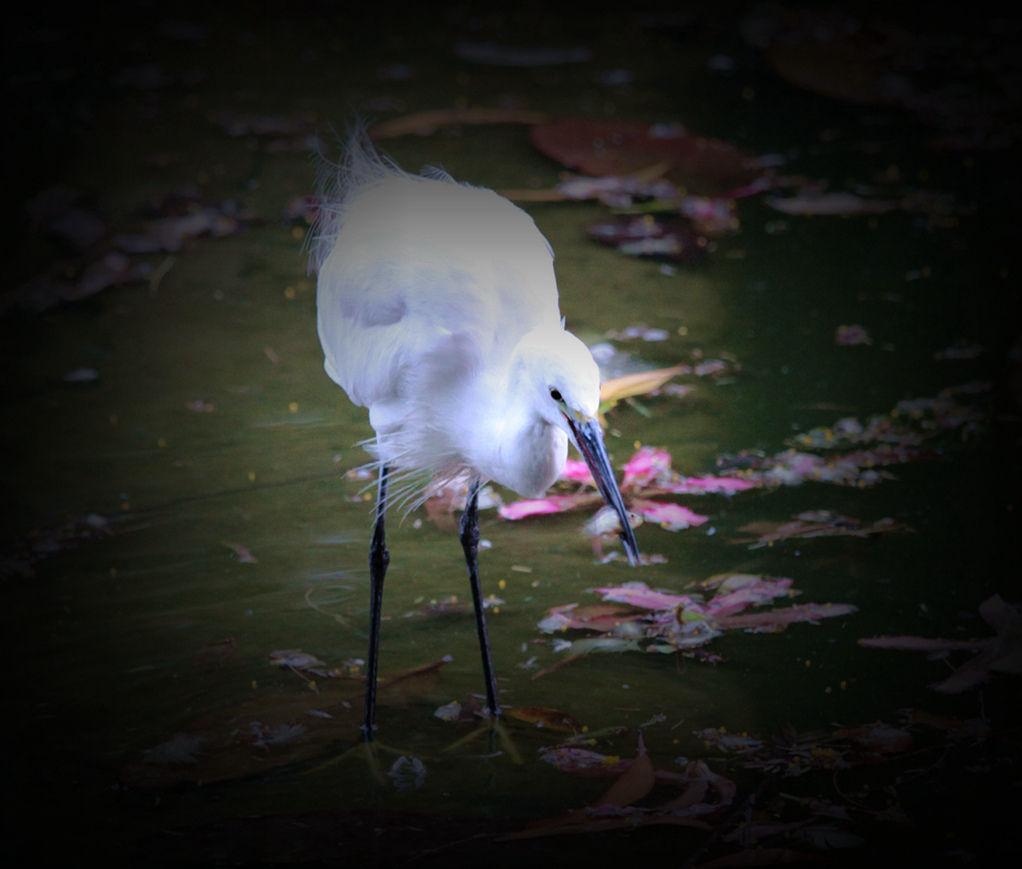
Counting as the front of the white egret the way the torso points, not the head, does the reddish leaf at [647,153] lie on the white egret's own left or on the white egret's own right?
on the white egret's own left

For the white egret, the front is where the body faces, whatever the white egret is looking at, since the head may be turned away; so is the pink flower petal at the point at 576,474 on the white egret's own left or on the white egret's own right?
on the white egret's own left

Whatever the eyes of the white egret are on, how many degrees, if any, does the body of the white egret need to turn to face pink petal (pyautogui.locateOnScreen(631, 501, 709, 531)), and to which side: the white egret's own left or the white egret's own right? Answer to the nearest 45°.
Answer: approximately 90° to the white egret's own left

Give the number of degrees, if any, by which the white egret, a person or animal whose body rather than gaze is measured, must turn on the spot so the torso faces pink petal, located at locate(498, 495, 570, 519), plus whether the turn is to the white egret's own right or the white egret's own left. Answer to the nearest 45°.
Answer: approximately 135° to the white egret's own left

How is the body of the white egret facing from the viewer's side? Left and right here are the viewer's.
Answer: facing the viewer and to the right of the viewer
